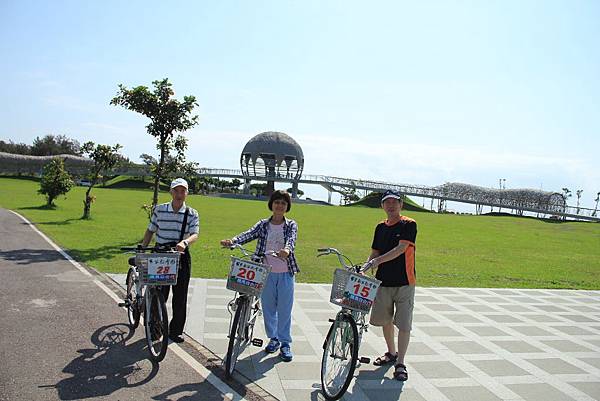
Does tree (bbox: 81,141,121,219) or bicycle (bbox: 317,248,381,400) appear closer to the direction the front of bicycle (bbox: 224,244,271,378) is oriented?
the bicycle

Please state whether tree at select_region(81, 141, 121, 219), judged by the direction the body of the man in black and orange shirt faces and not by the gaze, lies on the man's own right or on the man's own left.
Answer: on the man's own right

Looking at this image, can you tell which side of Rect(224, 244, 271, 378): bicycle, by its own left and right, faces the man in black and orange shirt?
left

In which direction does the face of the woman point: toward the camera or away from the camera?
toward the camera

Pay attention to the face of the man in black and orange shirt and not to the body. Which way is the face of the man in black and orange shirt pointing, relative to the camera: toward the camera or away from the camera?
toward the camera

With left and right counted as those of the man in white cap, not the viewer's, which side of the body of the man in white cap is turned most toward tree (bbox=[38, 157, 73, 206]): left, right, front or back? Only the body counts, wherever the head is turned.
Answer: back

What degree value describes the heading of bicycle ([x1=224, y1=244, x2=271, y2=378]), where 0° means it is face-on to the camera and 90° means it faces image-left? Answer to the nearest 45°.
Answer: approximately 0°

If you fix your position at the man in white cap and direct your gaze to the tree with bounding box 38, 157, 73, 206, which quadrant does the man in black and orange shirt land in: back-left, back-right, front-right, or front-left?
back-right

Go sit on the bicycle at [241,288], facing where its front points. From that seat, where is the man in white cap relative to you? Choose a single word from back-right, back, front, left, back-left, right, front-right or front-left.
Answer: back-right

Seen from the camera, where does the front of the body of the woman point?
toward the camera

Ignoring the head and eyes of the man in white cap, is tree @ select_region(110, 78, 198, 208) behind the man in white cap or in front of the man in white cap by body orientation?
behind

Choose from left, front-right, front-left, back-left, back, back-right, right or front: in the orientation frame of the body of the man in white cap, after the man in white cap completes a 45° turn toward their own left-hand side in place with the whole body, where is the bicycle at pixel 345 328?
front
